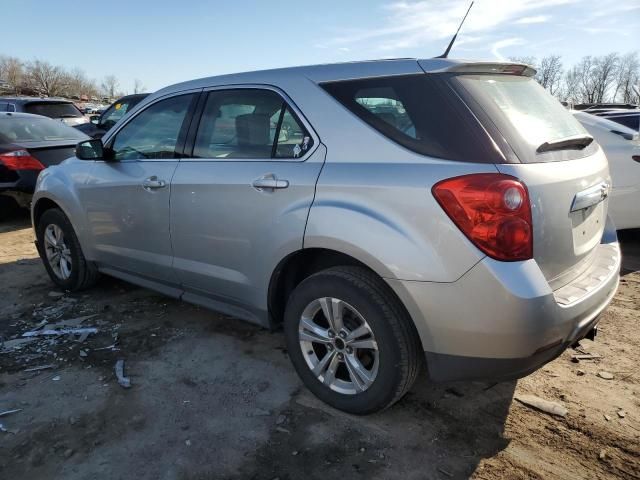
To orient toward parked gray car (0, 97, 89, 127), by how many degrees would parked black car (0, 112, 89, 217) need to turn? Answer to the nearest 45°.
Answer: approximately 45° to its right

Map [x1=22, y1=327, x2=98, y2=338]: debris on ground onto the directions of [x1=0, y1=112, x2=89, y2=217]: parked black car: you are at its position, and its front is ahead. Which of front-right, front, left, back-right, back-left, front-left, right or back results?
back-left

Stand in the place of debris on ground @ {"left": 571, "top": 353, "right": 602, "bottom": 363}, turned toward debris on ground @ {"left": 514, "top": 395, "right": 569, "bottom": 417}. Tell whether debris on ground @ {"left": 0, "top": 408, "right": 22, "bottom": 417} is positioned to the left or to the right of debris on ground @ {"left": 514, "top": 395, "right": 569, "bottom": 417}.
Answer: right

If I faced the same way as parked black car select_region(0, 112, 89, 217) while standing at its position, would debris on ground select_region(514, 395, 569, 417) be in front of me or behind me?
behind

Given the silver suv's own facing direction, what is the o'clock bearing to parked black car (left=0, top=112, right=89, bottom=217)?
The parked black car is roughly at 12 o'clock from the silver suv.

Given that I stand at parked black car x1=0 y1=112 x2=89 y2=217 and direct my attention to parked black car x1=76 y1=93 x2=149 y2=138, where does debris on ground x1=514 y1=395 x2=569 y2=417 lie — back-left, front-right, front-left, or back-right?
back-right

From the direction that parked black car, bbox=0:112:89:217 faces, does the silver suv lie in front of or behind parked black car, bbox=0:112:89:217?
behind

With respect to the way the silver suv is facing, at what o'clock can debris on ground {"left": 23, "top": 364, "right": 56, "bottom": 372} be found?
The debris on ground is roughly at 11 o'clock from the silver suv.
